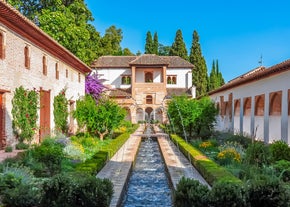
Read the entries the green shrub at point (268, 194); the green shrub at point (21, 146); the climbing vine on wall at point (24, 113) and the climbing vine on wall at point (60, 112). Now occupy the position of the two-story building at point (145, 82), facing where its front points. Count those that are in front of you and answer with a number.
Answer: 4

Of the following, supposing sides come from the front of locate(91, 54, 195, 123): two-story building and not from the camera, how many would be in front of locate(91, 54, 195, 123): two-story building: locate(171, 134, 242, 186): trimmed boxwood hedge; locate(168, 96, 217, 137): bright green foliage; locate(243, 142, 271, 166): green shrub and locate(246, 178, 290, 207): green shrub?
4

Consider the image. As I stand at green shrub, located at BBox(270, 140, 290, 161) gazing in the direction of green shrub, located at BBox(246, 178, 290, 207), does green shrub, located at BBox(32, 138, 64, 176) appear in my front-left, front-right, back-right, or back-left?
front-right

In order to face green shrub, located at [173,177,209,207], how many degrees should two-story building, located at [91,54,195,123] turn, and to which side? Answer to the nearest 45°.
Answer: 0° — it already faces it

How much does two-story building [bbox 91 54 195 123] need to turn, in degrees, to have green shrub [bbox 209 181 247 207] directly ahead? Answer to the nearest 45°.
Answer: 0° — it already faces it

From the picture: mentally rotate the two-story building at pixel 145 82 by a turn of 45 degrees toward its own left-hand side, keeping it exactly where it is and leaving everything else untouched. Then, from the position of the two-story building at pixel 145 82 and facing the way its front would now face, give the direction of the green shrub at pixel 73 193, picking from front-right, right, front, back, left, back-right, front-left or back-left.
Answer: front-right

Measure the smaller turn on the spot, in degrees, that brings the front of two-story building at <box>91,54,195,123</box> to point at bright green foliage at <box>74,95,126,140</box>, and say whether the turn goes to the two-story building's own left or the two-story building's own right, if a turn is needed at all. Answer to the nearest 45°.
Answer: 0° — it already faces it

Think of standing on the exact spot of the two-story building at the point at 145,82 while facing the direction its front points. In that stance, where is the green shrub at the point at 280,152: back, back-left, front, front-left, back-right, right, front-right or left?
front

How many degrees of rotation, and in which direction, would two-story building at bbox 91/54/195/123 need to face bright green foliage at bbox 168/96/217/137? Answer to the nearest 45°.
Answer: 0° — it already faces it

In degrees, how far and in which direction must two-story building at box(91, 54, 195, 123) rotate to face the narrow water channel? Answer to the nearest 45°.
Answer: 0° — it already faces it

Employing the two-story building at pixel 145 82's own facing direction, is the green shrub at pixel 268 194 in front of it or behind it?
in front

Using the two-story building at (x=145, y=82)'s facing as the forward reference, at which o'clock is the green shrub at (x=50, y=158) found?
The green shrub is roughly at 12 o'clock from the two-story building.

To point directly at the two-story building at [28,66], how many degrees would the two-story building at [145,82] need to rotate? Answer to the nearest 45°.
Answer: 0° — it already faces it

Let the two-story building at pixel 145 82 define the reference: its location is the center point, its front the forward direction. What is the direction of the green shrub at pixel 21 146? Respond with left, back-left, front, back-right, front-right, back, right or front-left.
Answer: front

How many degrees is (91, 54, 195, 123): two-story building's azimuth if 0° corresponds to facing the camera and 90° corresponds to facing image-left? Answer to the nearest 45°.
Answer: approximately 0°
